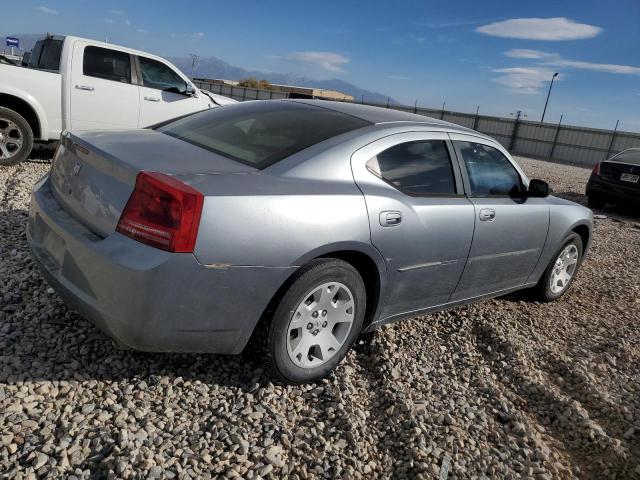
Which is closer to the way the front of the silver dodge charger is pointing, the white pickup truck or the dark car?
the dark car

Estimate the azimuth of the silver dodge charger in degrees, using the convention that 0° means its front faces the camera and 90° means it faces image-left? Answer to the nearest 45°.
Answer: approximately 225°

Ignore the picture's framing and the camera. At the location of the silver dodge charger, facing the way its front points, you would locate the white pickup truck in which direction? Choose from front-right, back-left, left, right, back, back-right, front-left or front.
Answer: left

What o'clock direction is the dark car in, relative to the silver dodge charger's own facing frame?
The dark car is roughly at 12 o'clock from the silver dodge charger.
